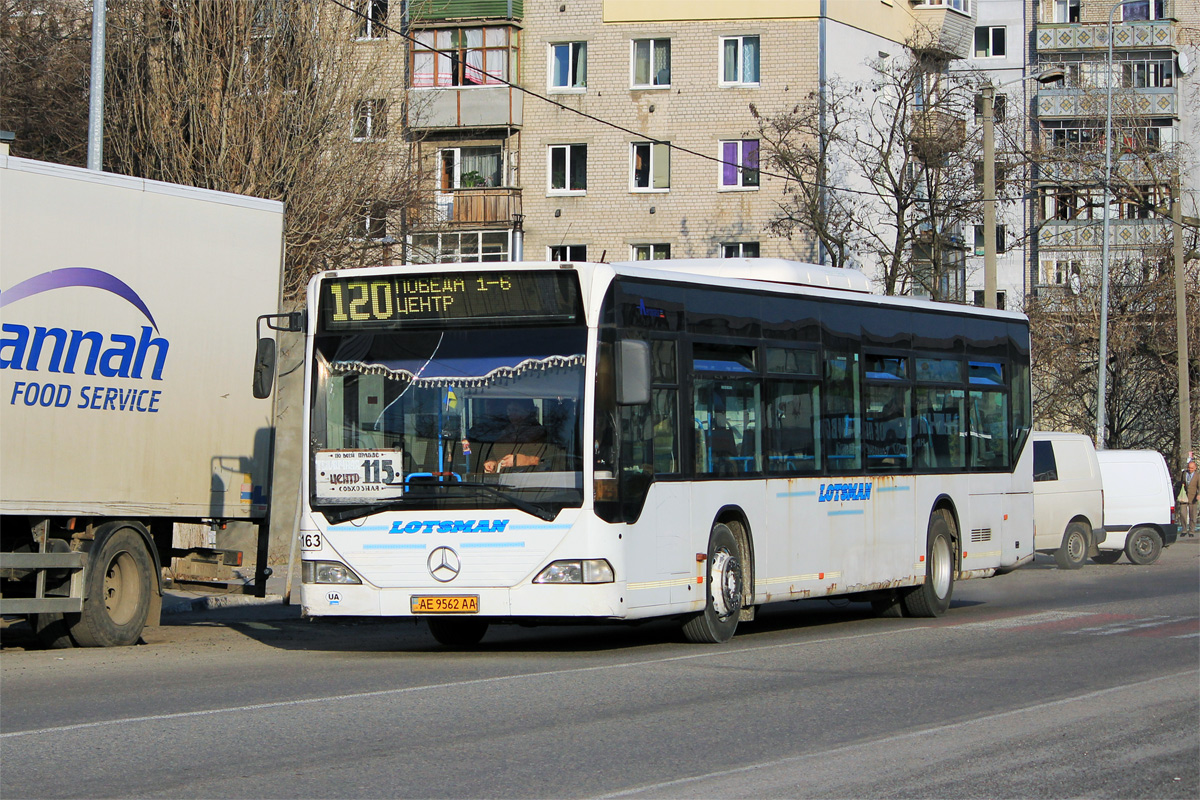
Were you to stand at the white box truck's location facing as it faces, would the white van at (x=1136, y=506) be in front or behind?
behind

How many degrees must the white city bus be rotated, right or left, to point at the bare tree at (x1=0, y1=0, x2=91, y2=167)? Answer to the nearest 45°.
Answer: approximately 90° to its right

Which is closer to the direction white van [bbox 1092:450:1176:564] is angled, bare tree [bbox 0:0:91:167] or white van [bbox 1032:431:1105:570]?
the bare tree

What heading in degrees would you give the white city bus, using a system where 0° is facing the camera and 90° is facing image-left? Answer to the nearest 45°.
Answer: approximately 45°

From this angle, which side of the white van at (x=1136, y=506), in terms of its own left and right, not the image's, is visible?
left

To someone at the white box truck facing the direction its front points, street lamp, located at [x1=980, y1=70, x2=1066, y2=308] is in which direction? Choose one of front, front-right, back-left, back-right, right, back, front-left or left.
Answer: back

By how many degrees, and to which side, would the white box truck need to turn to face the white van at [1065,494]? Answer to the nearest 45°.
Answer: approximately 180°

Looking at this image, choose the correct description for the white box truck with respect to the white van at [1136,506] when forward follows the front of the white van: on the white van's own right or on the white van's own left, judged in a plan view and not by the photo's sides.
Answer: on the white van's own left
